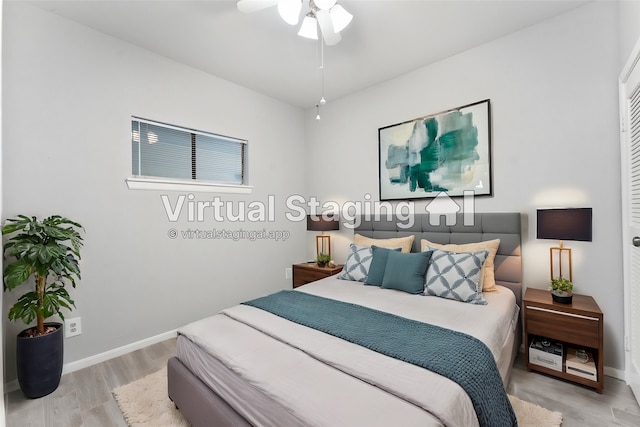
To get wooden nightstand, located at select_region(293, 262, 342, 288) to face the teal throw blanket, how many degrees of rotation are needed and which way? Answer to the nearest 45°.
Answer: approximately 45° to its left

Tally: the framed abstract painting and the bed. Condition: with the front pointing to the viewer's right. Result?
0

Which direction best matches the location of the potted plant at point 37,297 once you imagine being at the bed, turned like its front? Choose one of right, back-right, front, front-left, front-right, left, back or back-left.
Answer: front-right

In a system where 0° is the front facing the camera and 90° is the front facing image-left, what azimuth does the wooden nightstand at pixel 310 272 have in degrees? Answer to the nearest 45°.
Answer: approximately 45°

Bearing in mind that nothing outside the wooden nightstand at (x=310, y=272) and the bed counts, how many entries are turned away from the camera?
0

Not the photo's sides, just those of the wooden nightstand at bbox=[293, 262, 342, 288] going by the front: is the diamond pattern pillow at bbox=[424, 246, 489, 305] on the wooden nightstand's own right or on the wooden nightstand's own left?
on the wooden nightstand's own left

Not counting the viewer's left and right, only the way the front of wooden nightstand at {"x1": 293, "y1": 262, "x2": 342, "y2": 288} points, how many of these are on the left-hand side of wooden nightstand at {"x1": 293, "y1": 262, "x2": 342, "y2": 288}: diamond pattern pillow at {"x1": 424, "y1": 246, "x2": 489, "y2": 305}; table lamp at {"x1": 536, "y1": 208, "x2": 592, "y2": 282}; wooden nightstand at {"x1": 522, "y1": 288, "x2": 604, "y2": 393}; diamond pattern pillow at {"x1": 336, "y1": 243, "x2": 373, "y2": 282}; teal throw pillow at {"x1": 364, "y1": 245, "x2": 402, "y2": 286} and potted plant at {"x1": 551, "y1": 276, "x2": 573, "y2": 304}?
6

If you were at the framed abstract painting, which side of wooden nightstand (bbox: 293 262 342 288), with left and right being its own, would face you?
left

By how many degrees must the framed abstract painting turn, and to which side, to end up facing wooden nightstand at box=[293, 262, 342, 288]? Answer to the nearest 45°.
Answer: approximately 45° to its right
